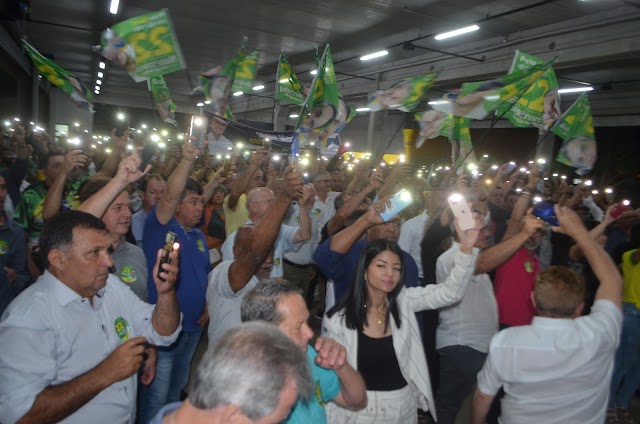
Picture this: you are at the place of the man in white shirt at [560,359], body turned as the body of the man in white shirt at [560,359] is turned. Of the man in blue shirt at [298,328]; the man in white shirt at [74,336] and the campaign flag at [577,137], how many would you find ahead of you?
1

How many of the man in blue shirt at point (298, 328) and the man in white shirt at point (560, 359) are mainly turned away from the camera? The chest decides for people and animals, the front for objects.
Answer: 1

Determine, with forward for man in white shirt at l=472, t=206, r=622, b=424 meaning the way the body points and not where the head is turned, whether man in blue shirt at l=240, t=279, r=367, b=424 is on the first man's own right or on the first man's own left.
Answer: on the first man's own left

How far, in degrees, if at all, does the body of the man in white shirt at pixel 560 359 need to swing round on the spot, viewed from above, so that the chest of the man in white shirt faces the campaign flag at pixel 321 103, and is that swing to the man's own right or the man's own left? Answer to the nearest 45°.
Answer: approximately 45° to the man's own left

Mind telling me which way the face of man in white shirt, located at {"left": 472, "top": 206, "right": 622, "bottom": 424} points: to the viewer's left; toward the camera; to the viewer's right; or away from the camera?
away from the camera

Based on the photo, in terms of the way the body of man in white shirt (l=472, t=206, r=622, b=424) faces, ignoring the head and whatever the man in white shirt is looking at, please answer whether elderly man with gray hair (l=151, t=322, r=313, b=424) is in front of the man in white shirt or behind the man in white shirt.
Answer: behind

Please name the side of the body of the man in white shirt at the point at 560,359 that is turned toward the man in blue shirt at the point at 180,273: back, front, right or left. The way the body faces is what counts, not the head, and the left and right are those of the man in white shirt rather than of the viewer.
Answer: left

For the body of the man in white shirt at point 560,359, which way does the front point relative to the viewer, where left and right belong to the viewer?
facing away from the viewer
